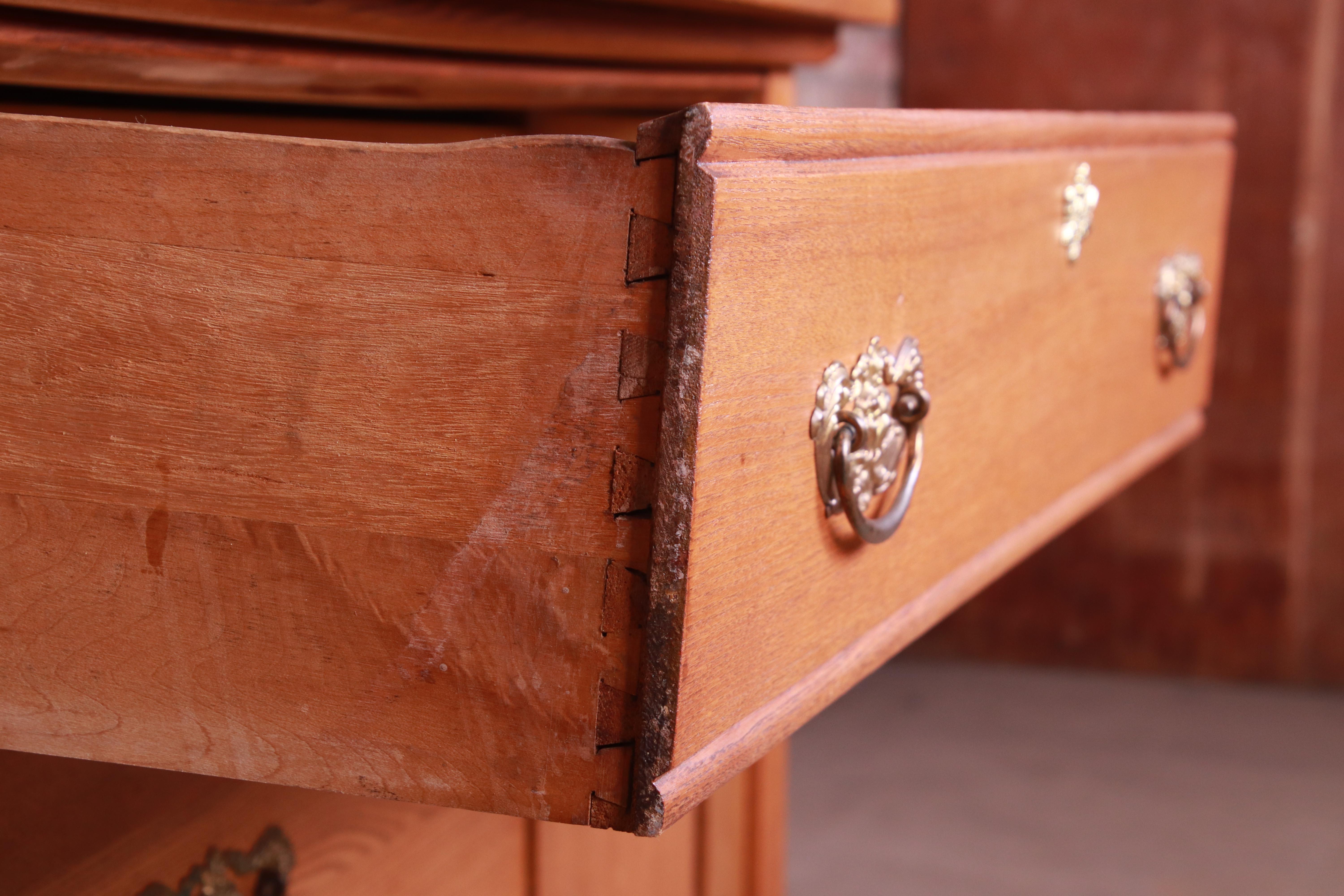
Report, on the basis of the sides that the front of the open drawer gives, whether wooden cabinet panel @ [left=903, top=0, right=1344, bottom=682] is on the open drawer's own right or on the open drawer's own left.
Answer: on the open drawer's own left

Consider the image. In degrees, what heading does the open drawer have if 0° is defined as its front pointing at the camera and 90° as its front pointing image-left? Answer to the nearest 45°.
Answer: approximately 315°
